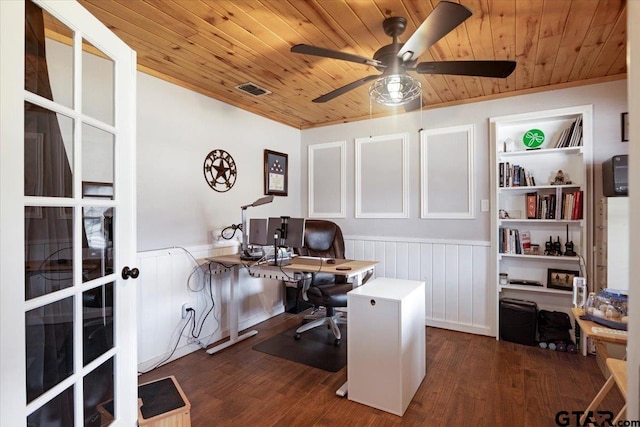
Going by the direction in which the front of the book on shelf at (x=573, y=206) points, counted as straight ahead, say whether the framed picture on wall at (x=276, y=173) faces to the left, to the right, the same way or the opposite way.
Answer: to the left

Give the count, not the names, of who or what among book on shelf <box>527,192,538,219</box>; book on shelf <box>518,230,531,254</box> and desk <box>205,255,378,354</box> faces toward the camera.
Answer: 2

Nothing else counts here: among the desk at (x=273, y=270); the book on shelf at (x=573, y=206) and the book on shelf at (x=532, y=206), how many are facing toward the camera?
2

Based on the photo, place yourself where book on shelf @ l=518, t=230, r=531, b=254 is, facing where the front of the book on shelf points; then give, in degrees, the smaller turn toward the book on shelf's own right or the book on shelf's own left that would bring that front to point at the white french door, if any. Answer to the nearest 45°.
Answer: approximately 45° to the book on shelf's own right

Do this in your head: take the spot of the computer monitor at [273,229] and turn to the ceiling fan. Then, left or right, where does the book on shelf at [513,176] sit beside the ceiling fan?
left

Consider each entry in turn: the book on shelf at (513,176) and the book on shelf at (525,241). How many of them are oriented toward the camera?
2

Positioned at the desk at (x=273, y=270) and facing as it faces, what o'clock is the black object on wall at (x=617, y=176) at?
The black object on wall is roughly at 2 o'clock from the desk.
